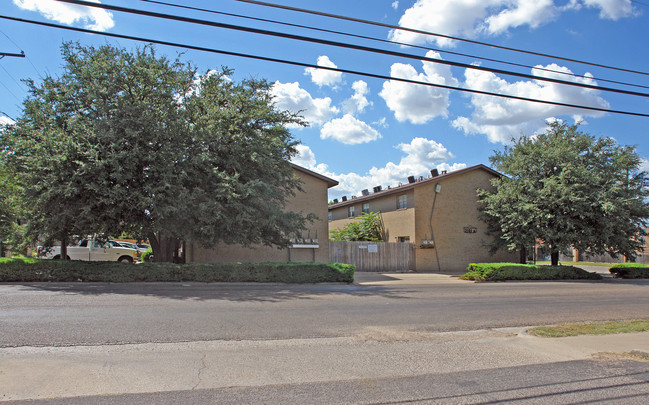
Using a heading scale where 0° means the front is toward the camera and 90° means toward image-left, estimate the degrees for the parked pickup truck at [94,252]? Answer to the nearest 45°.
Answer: approximately 270°

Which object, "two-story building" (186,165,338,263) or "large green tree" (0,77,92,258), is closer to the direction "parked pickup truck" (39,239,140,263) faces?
the two-story building

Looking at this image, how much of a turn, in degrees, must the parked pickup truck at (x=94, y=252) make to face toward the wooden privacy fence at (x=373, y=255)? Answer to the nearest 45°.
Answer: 0° — it already faces it

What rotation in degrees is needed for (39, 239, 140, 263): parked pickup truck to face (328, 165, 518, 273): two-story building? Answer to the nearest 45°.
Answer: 0° — it already faces it
